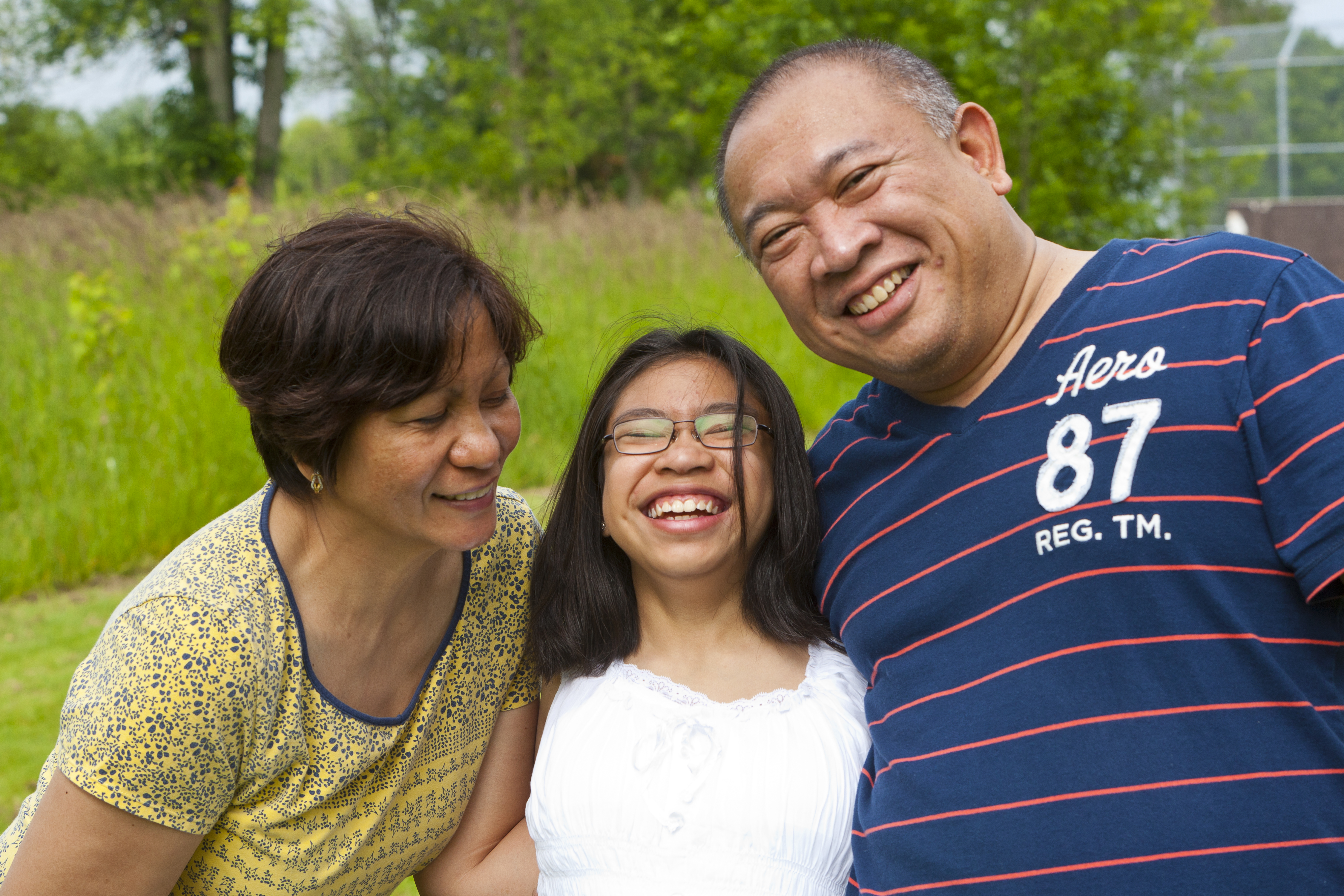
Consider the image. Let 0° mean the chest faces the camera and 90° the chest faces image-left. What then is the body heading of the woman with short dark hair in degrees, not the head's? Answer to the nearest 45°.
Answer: approximately 315°

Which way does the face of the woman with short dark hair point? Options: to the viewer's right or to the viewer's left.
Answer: to the viewer's right

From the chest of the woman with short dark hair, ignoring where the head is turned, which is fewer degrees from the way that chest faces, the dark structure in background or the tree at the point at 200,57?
the dark structure in background

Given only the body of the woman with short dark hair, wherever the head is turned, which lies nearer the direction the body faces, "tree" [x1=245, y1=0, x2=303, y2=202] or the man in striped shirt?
the man in striped shirt

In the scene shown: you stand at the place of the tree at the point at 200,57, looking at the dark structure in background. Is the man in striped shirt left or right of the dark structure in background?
right

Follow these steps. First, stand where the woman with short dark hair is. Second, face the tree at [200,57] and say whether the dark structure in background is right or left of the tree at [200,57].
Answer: right

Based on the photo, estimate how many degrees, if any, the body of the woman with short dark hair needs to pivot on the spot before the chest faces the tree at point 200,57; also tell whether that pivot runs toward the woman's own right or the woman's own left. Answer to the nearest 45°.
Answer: approximately 135° to the woman's own left

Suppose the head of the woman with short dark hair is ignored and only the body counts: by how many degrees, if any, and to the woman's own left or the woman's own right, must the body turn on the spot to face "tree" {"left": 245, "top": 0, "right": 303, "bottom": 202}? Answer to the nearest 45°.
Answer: approximately 135° to the woman's own left

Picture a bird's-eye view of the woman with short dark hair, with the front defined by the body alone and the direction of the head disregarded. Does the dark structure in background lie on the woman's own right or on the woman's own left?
on the woman's own left

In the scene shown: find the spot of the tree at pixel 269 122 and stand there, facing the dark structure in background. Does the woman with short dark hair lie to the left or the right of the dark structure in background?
right

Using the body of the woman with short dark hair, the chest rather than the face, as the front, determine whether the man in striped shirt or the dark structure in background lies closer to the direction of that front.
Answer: the man in striped shirt
